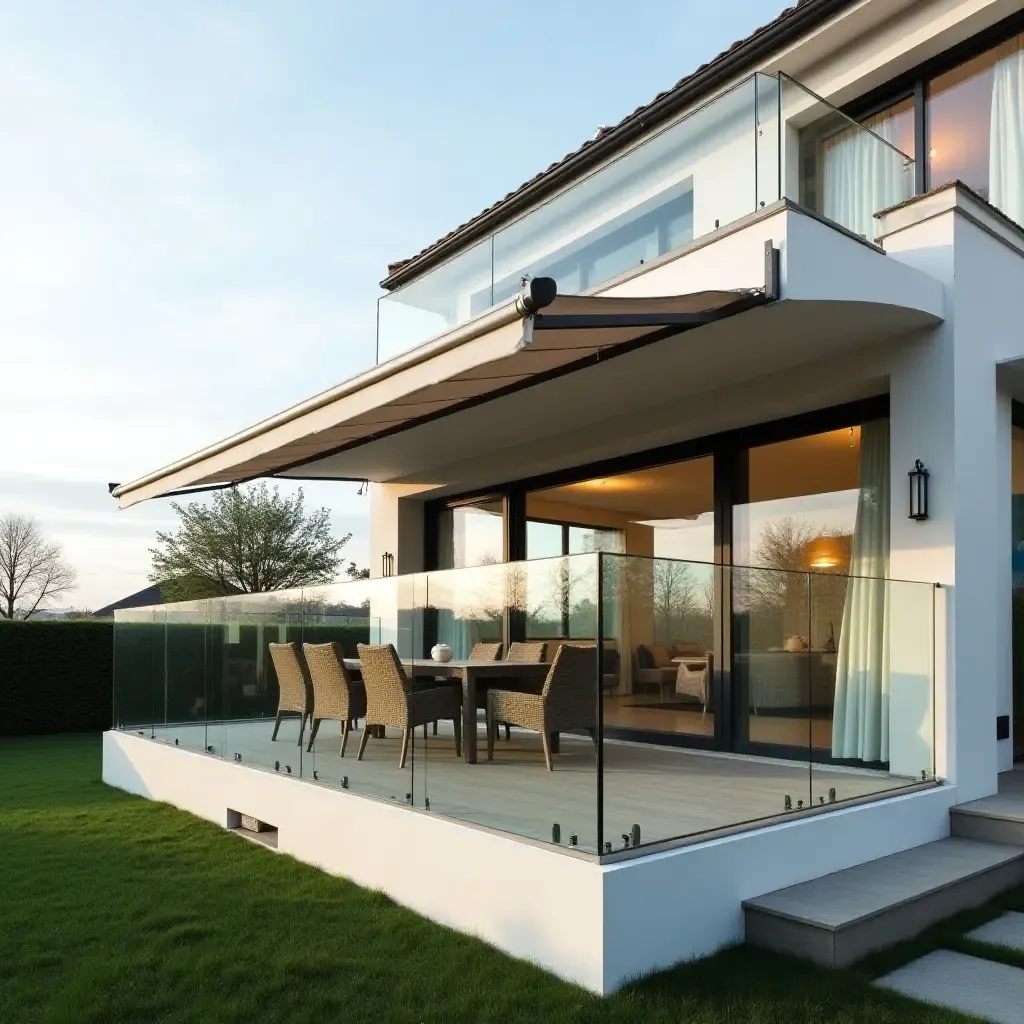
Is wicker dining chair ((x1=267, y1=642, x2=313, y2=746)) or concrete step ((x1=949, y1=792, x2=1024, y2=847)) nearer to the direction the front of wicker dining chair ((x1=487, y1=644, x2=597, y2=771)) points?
the wicker dining chair

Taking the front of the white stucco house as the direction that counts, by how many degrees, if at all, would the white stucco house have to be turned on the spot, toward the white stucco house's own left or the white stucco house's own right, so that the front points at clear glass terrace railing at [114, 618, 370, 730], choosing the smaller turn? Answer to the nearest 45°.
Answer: approximately 90° to the white stucco house's own right

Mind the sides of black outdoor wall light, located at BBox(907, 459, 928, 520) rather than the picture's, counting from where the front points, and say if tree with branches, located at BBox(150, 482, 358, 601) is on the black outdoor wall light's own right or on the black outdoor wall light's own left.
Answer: on the black outdoor wall light's own right

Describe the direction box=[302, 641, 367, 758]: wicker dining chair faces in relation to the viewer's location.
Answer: facing away from the viewer and to the right of the viewer

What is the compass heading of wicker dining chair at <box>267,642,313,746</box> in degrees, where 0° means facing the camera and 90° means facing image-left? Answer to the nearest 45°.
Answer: approximately 225°

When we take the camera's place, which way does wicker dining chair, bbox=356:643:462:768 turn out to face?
facing away from the viewer and to the right of the viewer
